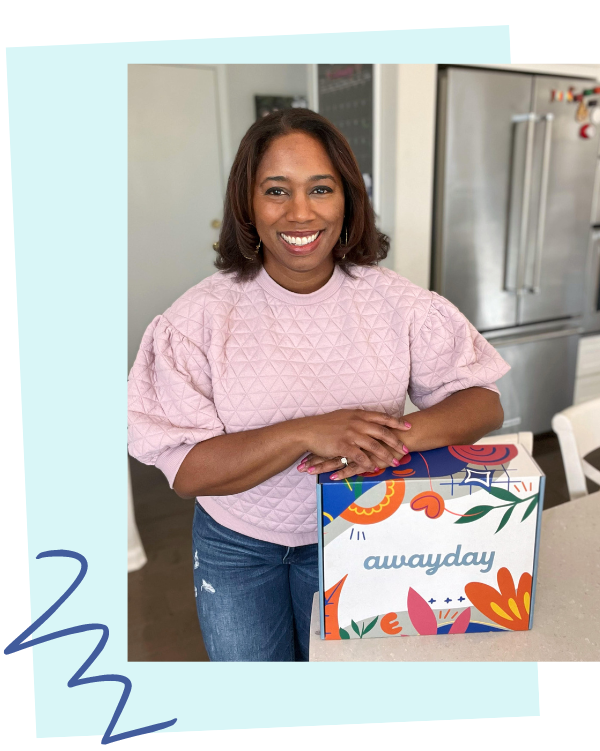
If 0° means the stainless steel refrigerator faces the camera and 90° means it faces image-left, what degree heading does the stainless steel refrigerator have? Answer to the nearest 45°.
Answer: approximately 315°

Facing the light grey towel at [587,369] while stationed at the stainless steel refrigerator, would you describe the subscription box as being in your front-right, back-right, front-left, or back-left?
back-right

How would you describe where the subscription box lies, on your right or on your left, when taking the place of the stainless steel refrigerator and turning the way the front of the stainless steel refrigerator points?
on your right
